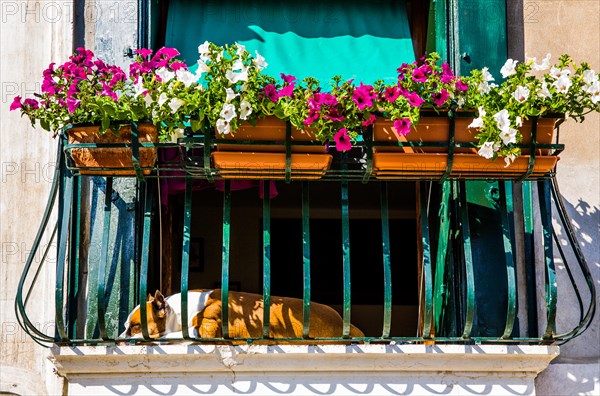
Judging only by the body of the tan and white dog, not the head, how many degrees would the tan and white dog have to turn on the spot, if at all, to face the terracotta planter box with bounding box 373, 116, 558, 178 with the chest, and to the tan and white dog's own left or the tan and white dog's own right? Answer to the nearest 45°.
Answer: approximately 180°

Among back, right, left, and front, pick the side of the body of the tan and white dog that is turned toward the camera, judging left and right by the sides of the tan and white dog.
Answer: left
